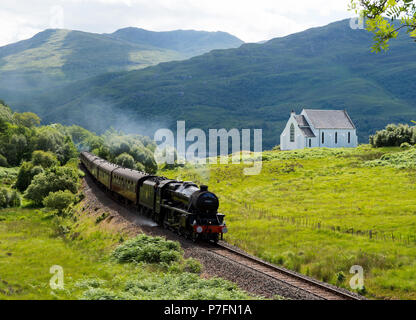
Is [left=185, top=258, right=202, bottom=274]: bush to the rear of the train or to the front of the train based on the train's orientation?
to the front

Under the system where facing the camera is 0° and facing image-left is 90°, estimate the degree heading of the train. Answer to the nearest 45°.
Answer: approximately 315°

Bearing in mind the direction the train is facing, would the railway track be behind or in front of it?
in front

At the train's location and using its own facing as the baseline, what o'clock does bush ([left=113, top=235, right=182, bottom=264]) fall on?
The bush is roughly at 2 o'clock from the train.

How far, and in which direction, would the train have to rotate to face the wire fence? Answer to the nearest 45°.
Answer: approximately 45° to its left
